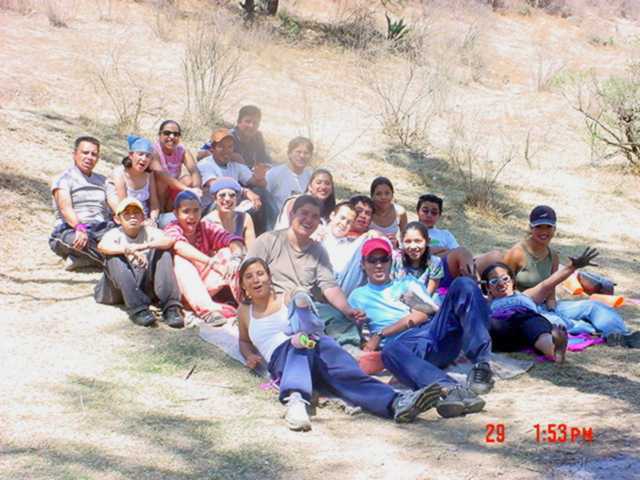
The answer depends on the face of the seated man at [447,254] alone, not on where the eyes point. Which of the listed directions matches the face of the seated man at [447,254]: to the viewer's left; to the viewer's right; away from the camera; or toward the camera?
toward the camera

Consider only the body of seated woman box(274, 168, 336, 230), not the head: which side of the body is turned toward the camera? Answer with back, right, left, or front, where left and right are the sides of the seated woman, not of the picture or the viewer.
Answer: front

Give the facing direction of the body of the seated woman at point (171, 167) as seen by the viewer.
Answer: toward the camera

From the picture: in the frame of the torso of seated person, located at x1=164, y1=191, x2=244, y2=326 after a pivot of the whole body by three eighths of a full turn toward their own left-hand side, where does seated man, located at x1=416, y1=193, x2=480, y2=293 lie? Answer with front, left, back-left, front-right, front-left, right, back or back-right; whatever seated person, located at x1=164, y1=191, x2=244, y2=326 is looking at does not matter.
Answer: right

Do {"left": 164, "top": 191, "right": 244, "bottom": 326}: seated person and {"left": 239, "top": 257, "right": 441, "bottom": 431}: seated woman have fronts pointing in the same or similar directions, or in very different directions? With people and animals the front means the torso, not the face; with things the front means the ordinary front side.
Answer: same or similar directions

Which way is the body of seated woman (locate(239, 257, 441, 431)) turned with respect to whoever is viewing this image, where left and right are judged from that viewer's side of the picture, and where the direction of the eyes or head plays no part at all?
facing the viewer and to the right of the viewer

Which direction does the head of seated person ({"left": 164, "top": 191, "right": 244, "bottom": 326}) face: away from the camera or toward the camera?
toward the camera

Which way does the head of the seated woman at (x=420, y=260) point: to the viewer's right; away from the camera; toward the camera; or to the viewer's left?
toward the camera

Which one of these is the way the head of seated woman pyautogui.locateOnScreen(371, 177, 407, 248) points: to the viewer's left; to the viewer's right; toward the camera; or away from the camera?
toward the camera

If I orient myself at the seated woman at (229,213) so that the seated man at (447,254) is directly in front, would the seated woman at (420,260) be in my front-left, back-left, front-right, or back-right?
front-right

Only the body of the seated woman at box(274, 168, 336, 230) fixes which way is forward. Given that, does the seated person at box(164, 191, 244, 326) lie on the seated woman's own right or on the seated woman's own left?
on the seated woman's own right

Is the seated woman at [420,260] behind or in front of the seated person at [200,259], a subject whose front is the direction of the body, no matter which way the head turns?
in front

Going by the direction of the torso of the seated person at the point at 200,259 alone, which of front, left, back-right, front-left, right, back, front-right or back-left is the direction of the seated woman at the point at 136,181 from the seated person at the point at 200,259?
back

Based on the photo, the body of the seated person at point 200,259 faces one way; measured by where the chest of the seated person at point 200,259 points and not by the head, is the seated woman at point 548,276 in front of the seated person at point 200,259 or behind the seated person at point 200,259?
in front

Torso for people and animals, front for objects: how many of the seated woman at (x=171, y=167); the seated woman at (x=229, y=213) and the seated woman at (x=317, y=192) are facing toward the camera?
3
